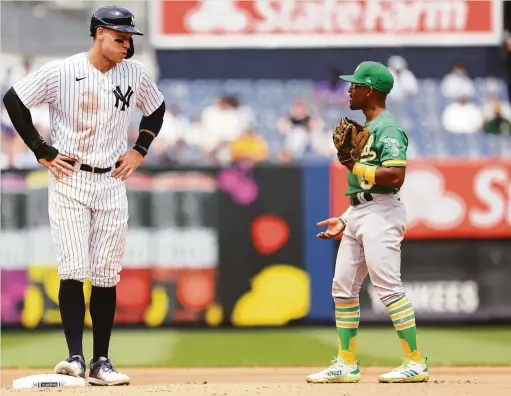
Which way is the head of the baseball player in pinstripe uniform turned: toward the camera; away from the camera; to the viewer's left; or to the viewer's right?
to the viewer's right

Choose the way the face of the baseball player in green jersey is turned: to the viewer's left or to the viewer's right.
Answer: to the viewer's left

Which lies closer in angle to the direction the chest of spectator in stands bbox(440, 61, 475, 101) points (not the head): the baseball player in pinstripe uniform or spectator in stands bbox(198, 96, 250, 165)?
the baseball player in pinstripe uniform

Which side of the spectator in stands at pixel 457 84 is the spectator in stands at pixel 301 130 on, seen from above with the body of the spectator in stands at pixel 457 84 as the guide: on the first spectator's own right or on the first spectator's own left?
on the first spectator's own right

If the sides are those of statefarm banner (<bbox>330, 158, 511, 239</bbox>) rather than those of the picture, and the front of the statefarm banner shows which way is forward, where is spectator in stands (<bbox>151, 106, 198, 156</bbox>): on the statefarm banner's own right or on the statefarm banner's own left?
on the statefarm banner's own right

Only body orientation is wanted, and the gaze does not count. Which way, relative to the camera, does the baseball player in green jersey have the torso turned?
to the viewer's left

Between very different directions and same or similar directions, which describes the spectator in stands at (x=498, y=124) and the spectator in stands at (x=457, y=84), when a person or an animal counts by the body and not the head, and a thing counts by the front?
same or similar directions

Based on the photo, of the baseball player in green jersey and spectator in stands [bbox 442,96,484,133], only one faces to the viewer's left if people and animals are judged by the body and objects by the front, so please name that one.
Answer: the baseball player in green jersey

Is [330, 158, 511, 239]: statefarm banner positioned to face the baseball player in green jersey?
yes

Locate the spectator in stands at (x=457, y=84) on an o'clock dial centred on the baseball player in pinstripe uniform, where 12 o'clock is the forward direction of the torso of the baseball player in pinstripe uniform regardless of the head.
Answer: The spectator in stands is roughly at 7 o'clock from the baseball player in pinstripe uniform.

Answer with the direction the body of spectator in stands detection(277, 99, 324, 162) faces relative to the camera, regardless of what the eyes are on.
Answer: toward the camera

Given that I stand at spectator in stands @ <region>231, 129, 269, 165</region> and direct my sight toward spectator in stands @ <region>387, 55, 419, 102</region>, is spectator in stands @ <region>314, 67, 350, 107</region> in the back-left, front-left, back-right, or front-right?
front-left

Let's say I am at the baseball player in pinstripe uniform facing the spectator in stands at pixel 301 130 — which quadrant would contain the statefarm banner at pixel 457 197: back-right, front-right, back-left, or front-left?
front-right

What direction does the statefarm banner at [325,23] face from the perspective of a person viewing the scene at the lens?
facing the viewer

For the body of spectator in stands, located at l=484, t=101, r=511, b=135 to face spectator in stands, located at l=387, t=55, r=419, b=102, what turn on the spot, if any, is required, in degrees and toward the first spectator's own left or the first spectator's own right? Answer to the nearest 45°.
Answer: approximately 90° to the first spectator's own right

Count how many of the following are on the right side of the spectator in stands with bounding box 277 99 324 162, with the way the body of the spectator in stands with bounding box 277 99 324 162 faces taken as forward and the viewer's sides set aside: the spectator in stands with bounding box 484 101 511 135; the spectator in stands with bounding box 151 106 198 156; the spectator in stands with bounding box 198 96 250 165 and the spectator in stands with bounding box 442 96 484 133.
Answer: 2
